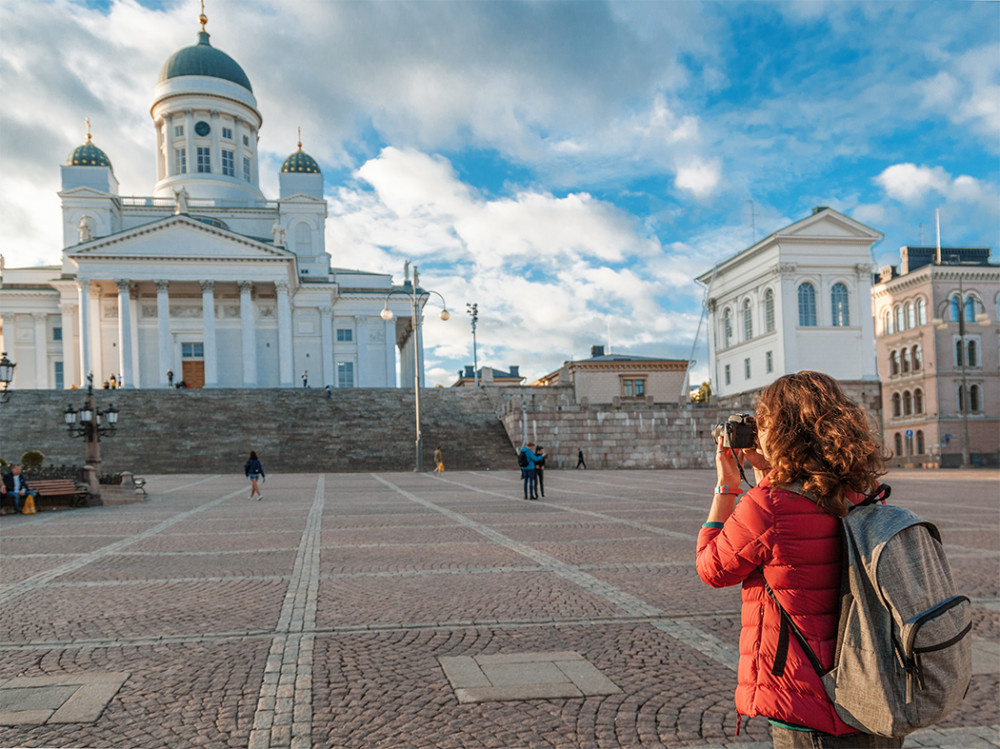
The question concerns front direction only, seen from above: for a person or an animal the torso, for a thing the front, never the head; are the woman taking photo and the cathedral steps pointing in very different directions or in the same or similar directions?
very different directions

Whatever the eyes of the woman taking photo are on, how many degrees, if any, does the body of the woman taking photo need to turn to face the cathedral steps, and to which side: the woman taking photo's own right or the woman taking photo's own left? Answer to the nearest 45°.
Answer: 0° — they already face it

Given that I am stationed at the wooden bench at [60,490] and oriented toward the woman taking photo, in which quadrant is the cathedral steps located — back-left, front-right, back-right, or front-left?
back-left

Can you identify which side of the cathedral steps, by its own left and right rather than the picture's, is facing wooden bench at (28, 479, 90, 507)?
front

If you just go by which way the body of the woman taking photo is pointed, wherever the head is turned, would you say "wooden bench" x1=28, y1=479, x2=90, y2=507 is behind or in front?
in front

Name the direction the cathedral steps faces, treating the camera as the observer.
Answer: facing the viewer

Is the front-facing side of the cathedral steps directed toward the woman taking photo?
yes

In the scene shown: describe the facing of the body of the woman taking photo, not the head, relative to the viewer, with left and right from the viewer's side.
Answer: facing away from the viewer and to the left of the viewer

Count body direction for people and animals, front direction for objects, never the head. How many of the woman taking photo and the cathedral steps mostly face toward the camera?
1

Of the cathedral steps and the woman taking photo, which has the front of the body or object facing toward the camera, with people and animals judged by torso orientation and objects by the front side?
the cathedral steps

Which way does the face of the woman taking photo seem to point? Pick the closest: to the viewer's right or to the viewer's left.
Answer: to the viewer's left
